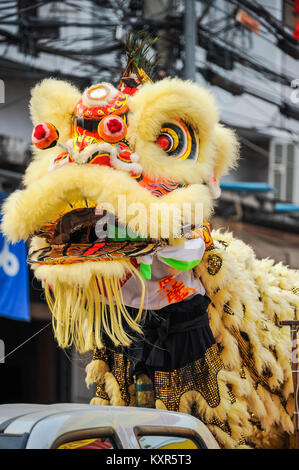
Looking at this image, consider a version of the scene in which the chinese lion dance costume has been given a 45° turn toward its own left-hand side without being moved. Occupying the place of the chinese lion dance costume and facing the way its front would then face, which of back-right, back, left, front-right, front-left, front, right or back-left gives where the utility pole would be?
back

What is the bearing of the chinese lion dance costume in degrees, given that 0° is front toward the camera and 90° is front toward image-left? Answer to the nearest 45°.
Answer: approximately 45°

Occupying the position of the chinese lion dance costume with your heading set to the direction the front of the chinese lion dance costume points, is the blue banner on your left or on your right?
on your right
